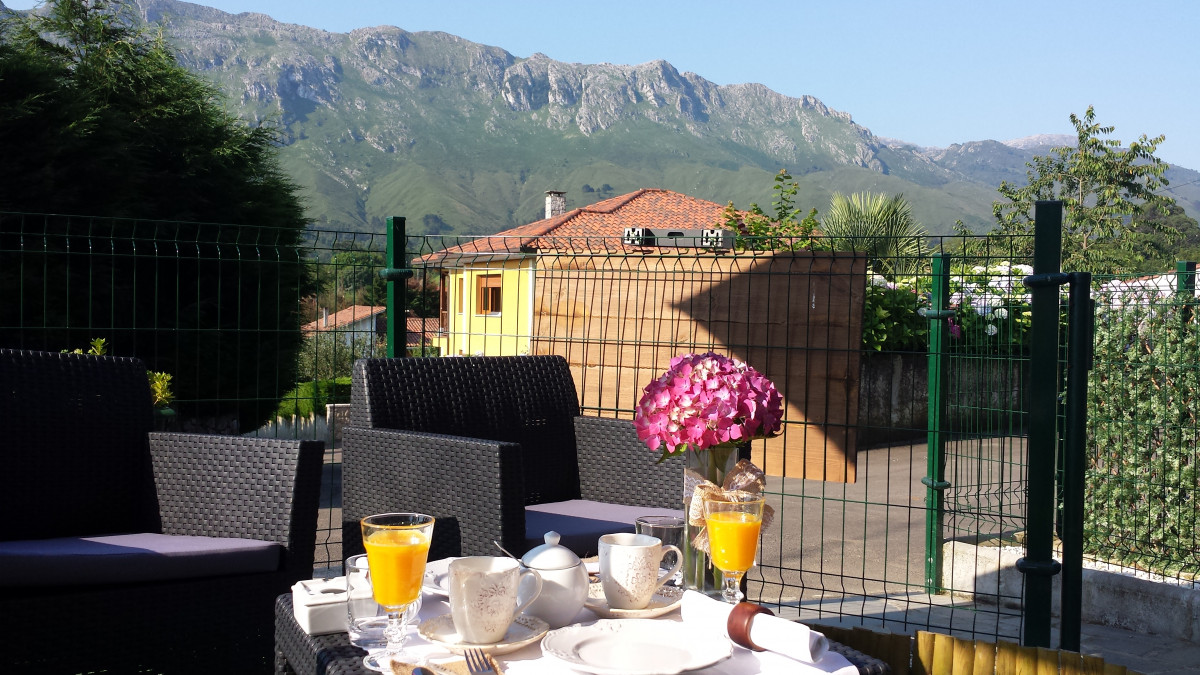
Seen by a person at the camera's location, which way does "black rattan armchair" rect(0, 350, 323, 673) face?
facing the viewer and to the right of the viewer

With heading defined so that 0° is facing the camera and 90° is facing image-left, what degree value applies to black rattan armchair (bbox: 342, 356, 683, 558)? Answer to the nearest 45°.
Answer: approximately 315°

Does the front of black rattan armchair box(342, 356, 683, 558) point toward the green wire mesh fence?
no

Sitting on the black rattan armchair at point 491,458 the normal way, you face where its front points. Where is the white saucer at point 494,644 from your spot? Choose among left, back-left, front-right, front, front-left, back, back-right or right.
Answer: front-right

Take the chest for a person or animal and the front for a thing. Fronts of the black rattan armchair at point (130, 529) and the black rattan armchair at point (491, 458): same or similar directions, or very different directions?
same or similar directions

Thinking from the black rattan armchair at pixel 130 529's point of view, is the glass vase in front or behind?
in front

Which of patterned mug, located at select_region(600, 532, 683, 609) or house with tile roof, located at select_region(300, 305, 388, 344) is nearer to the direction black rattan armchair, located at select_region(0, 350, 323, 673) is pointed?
the patterned mug

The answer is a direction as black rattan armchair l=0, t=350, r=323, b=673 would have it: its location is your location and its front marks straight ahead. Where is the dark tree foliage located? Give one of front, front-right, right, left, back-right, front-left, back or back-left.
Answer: back-left

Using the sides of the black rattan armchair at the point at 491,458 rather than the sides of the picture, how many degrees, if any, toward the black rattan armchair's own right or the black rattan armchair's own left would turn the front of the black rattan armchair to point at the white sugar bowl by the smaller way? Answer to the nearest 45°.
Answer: approximately 45° to the black rattan armchair's own right

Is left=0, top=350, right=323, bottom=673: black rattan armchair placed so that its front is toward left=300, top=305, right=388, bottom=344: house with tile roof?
no

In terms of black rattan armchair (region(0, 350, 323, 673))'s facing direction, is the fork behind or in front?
in front

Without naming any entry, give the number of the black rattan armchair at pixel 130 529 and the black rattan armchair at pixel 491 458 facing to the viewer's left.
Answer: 0

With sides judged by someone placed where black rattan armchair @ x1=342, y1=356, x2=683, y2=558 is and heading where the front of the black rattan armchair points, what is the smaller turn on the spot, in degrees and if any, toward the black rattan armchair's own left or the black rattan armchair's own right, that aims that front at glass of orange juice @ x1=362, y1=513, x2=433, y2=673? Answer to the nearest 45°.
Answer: approximately 45° to the black rattan armchair's own right

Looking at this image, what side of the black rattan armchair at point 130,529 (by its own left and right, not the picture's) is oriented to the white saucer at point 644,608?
front
